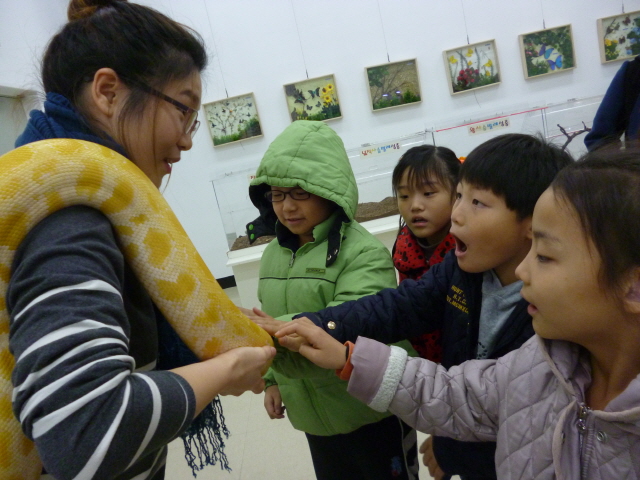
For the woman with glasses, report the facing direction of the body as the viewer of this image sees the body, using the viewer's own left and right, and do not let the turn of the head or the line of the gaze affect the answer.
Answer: facing to the right of the viewer

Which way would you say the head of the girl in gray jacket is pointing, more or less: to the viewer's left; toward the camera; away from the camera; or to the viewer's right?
to the viewer's left

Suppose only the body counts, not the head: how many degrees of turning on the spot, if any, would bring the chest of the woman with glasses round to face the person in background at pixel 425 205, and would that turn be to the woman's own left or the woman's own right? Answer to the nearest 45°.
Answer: approximately 45° to the woman's own left

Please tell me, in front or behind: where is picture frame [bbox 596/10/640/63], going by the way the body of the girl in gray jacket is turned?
behind

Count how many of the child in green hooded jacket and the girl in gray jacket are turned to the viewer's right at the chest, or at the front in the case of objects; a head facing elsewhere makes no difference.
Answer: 0

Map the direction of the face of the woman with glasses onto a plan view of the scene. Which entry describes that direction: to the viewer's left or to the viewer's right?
to the viewer's right

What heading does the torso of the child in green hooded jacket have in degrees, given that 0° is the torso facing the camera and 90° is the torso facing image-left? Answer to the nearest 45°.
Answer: approximately 45°

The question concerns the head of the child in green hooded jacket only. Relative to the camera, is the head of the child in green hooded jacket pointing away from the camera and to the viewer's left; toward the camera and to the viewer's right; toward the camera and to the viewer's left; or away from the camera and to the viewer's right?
toward the camera and to the viewer's left

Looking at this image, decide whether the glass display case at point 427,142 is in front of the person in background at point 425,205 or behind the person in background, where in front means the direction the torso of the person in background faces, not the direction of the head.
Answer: behind

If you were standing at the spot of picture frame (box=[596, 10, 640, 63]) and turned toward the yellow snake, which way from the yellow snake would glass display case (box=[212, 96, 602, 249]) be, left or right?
right

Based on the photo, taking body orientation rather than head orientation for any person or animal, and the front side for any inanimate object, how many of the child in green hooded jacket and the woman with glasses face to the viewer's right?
1
